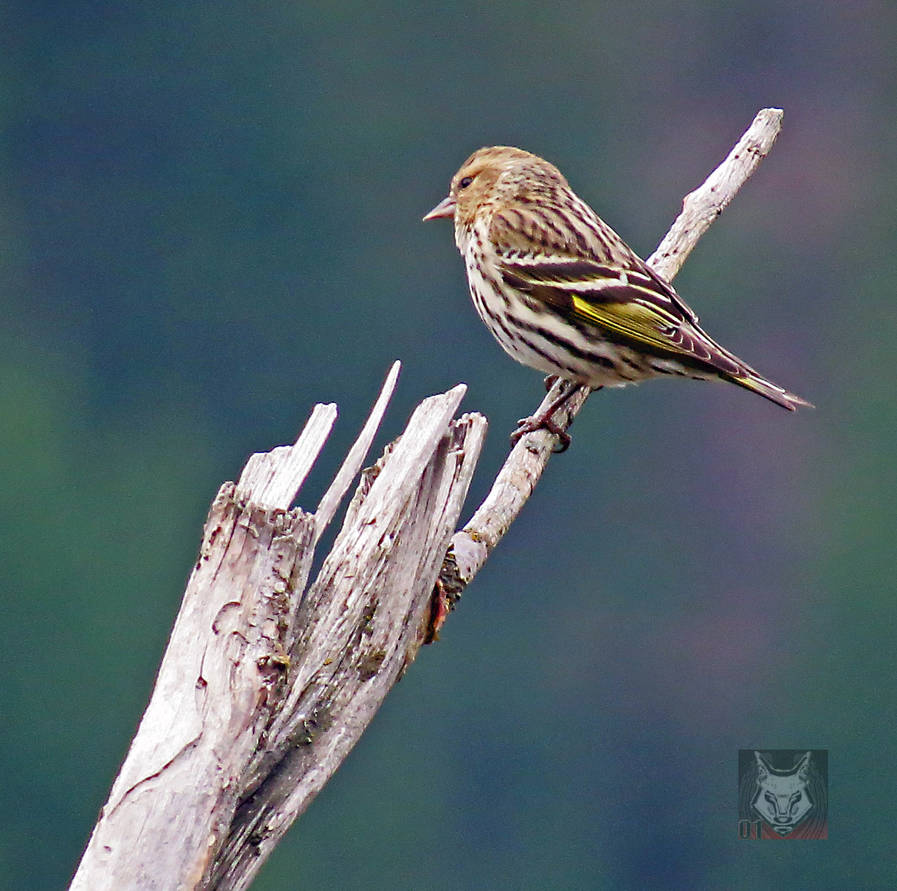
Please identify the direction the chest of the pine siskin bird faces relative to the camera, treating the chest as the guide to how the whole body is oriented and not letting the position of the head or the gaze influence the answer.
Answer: to the viewer's left
